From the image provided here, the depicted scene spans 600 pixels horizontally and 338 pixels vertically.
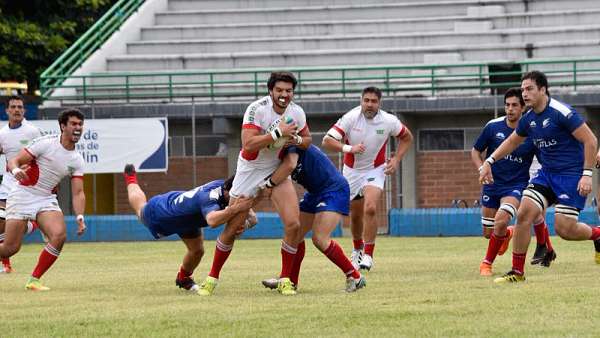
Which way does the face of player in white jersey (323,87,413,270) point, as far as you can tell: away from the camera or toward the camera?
toward the camera

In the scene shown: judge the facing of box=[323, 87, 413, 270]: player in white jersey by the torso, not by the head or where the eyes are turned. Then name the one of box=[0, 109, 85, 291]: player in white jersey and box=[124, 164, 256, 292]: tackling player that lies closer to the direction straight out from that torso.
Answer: the tackling player

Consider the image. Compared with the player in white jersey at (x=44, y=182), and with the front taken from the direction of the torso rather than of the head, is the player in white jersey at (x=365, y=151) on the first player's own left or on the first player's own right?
on the first player's own left

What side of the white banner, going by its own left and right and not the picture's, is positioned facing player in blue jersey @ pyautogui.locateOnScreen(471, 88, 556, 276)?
front

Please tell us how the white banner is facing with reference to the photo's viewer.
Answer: facing the viewer

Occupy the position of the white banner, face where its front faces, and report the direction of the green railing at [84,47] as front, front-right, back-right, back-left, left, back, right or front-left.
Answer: back

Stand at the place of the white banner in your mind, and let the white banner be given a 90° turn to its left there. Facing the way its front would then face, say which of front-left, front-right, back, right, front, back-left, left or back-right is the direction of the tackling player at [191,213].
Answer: right

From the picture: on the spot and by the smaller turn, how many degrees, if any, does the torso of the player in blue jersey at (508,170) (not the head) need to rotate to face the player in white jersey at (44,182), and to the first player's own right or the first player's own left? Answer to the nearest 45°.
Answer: approximately 45° to the first player's own right

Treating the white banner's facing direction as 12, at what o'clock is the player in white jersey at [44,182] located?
The player in white jersey is roughly at 12 o'clock from the white banner.

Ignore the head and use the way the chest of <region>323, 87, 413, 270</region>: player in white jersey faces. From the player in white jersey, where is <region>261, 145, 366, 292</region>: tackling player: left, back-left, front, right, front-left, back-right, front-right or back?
front

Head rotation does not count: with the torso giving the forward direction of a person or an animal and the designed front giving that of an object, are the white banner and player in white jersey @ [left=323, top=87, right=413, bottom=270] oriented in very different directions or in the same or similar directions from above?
same or similar directions

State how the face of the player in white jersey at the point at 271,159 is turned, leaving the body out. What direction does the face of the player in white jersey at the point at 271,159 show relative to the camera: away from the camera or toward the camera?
toward the camera

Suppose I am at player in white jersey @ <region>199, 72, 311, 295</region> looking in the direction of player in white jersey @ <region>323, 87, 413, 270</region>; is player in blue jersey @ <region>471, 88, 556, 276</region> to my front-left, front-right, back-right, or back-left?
front-right

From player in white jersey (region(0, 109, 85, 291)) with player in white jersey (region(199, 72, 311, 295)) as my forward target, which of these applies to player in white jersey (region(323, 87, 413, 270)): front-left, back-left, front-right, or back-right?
front-left

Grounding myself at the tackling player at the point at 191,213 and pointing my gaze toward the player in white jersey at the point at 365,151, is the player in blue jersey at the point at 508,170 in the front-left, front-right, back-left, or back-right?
front-right

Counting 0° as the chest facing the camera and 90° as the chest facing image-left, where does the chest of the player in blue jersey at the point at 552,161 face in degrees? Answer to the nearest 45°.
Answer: approximately 45°

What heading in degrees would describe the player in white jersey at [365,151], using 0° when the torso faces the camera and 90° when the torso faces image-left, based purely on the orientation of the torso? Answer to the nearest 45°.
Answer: approximately 0°

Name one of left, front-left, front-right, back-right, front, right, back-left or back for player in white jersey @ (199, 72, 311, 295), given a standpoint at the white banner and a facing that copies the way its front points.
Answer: front

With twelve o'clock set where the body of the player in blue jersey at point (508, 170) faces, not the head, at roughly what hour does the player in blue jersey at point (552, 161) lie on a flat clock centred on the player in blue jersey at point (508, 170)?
the player in blue jersey at point (552, 161) is roughly at 10 o'clock from the player in blue jersey at point (508, 170).
